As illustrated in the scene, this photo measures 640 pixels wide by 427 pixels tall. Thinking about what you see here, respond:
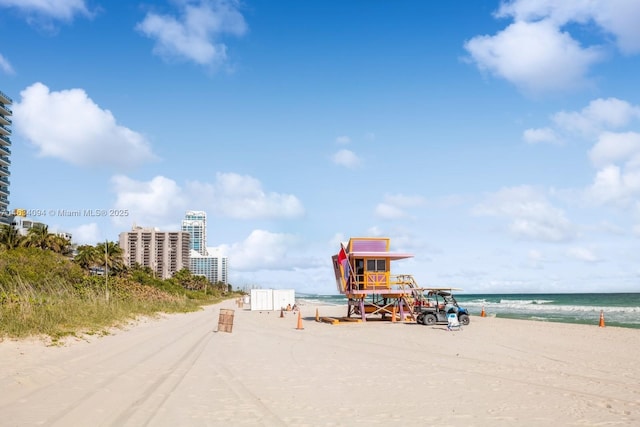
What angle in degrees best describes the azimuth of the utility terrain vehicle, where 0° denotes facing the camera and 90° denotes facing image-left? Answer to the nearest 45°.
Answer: approximately 270°

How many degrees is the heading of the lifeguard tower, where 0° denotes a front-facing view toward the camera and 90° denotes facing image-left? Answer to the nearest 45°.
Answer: approximately 270°

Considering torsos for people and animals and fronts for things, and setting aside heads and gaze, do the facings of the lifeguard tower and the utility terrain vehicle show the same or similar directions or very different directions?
same or similar directions

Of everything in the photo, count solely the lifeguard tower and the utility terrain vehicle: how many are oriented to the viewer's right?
2

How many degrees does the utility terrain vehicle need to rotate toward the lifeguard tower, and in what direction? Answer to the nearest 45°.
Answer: approximately 135° to its left
